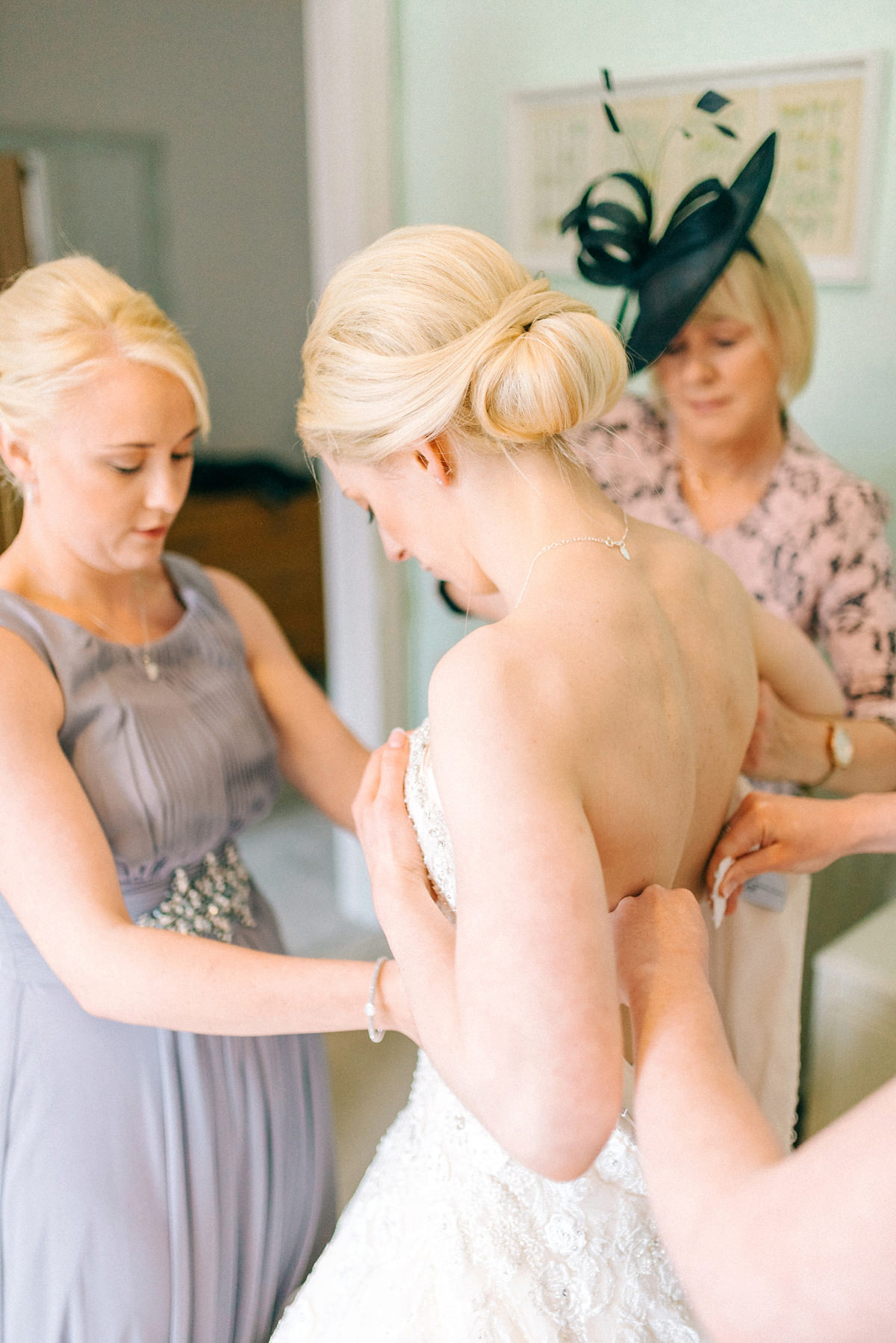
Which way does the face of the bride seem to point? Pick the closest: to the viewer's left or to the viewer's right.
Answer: to the viewer's left

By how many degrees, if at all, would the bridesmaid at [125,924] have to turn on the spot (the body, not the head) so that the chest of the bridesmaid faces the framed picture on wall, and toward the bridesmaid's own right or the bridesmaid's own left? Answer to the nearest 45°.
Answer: approximately 90° to the bridesmaid's own left

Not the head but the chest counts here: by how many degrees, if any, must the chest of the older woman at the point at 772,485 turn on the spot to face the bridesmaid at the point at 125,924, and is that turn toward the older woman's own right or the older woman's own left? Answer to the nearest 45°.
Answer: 0° — they already face them

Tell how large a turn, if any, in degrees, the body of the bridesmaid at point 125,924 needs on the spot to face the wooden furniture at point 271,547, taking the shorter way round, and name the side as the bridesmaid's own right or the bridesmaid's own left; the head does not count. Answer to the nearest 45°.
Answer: approximately 135° to the bridesmaid's own left

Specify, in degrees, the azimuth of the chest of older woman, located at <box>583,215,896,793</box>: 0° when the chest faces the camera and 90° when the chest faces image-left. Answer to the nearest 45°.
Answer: approximately 45°

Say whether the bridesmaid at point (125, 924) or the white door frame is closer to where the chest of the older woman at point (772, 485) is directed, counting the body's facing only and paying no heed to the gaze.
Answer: the bridesmaid

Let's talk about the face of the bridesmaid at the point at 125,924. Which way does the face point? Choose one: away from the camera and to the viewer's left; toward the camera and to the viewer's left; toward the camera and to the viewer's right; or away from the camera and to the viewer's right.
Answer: toward the camera and to the viewer's right

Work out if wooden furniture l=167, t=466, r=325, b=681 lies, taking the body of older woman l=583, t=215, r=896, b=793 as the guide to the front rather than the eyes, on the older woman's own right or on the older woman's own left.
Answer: on the older woman's own right

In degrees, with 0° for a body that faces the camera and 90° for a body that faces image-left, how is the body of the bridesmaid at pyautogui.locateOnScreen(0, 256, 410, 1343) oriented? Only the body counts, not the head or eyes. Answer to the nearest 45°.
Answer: approximately 315°

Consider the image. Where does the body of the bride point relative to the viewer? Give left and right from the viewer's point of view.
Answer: facing away from the viewer and to the left of the viewer

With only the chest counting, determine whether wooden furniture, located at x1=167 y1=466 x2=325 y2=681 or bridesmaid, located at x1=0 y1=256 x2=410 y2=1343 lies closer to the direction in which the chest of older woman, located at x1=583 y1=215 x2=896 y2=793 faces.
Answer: the bridesmaid
